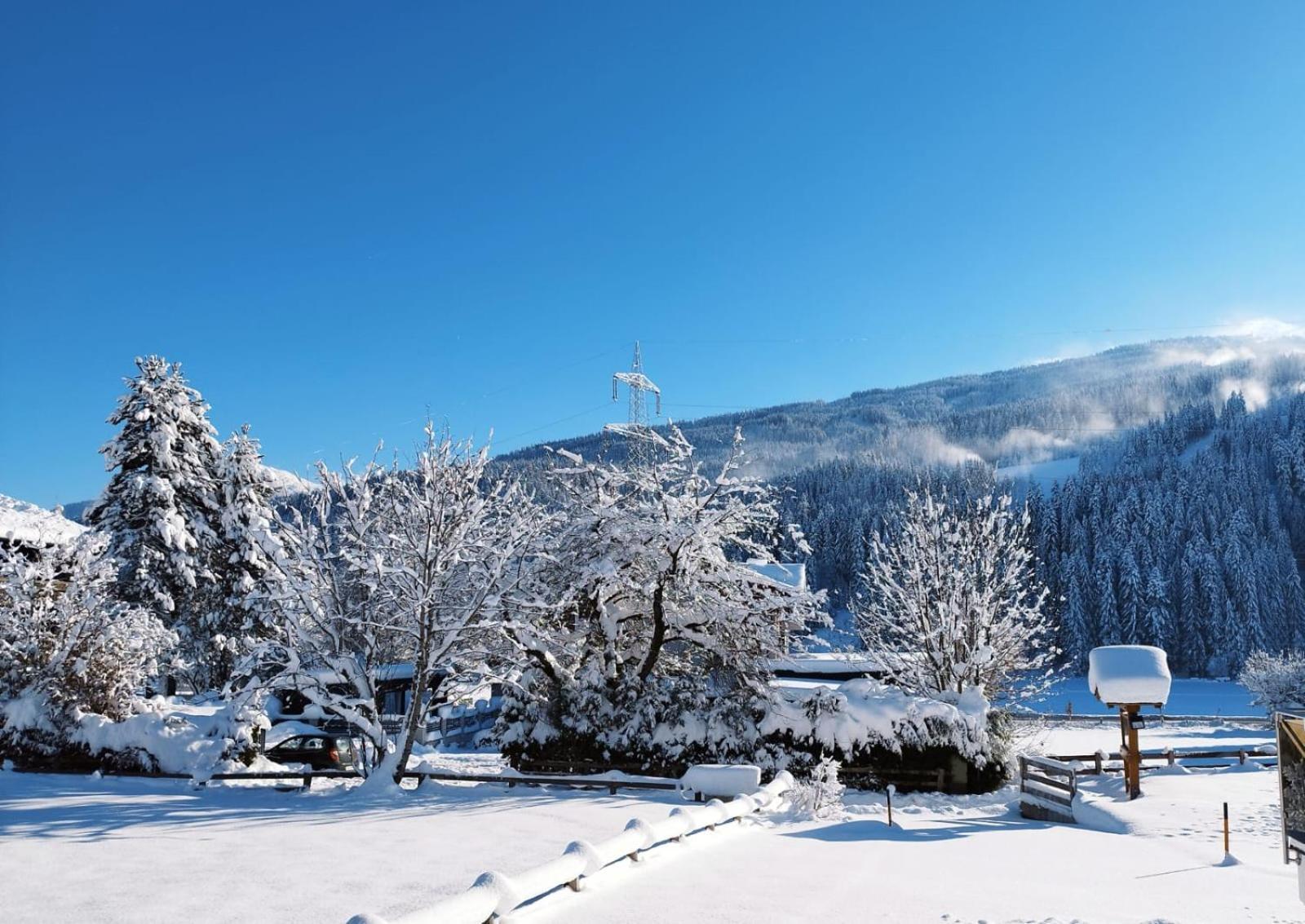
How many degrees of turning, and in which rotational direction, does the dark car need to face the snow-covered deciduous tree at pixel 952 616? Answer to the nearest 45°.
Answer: approximately 135° to its right

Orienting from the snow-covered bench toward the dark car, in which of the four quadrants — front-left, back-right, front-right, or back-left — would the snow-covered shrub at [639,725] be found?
front-right

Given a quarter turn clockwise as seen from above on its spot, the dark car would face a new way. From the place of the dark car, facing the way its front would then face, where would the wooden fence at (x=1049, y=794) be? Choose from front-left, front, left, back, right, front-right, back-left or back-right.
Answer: right

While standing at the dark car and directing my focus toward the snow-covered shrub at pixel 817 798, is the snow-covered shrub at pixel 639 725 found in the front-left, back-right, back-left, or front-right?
front-left

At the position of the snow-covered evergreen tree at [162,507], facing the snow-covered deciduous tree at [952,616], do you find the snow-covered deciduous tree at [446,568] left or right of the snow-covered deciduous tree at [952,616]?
right

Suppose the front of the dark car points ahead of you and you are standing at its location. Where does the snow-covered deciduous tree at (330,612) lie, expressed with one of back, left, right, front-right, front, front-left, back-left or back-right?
back-left

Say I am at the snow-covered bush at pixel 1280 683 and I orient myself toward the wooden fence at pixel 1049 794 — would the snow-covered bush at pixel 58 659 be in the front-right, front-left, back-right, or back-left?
front-right

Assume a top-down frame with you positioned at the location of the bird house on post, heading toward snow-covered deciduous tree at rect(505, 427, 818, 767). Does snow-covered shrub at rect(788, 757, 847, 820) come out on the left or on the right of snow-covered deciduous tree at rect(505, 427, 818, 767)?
left

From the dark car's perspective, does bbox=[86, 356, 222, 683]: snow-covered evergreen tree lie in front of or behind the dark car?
in front

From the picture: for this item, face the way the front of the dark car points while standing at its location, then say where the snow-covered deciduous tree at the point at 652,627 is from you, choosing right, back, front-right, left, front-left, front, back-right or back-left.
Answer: back

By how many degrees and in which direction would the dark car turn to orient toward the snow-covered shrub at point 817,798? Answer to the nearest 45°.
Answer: approximately 180°

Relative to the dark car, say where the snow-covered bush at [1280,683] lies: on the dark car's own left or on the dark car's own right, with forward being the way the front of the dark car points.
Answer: on the dark car's own right

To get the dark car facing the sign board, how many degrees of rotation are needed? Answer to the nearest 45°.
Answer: approximately 135° to its left

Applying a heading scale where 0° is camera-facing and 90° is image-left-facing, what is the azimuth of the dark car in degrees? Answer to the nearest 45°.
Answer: approximately 135°

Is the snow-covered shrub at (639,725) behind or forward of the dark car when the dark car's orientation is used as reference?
behind
